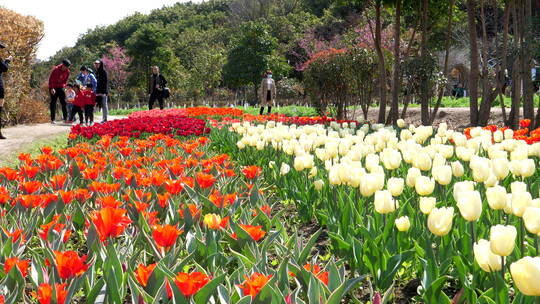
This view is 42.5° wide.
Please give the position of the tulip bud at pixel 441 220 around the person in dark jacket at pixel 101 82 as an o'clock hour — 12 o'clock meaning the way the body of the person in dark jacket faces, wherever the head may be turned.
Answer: The tulip bud is roughly at 9 o'clock from the person in dark jacket.

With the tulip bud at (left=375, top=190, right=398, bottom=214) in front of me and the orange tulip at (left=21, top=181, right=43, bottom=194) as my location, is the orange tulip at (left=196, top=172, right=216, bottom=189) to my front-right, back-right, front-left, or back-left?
front-left

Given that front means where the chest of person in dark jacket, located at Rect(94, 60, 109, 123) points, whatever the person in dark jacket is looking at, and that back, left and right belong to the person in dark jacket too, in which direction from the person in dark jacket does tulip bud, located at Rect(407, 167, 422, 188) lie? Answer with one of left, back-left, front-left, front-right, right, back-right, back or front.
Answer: left

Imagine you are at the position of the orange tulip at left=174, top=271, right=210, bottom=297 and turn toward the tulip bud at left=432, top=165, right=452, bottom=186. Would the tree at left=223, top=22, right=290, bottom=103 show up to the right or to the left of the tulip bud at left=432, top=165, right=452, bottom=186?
left

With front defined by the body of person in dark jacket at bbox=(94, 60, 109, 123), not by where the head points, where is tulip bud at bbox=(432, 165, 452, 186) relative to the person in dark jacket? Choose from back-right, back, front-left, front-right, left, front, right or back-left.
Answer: left

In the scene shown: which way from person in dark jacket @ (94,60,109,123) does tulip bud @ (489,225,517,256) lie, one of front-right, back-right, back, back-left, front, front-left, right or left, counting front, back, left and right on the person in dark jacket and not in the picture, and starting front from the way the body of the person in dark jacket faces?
left

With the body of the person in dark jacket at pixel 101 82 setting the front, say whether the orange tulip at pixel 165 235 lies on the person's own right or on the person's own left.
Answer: on the person's own left

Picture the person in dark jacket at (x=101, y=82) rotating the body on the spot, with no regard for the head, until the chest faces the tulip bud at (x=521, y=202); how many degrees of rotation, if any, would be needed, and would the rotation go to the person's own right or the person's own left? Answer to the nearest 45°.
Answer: approximately 90° to the person's own left
